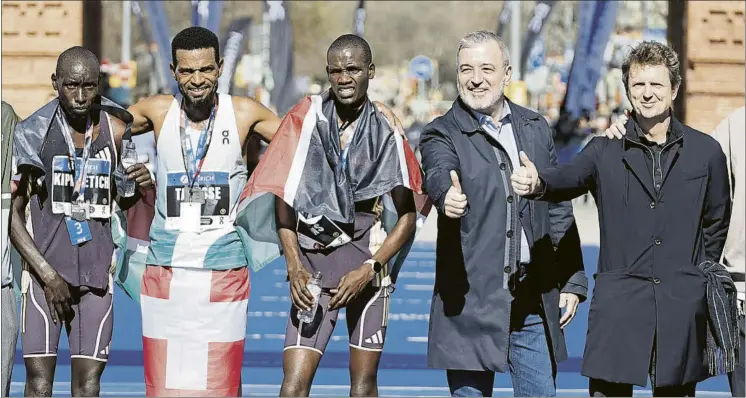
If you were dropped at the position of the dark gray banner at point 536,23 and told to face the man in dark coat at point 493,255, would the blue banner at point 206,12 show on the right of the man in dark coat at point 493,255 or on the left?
right

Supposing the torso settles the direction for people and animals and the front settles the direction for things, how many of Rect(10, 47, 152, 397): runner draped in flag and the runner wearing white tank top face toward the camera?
2

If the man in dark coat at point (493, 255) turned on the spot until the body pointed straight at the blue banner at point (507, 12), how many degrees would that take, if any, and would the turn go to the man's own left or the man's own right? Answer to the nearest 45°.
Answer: approximately 135° to the man's own left

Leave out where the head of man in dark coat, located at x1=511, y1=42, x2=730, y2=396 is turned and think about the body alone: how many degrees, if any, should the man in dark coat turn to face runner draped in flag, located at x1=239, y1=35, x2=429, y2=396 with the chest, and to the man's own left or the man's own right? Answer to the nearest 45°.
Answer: approximately 90° to the man's own right

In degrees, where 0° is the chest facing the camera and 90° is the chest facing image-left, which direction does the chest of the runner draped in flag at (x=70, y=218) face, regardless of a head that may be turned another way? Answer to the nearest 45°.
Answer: approximately 0°

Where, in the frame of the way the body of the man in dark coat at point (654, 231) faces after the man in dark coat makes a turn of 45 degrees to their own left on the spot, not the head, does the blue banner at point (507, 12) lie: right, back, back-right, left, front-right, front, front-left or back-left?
back-left

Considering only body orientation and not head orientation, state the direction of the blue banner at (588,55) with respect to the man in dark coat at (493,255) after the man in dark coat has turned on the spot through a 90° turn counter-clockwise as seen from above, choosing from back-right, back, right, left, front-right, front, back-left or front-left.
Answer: front-left

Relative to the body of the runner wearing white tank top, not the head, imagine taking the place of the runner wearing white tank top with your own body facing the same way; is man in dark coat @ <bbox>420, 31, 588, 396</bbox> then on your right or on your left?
on your left

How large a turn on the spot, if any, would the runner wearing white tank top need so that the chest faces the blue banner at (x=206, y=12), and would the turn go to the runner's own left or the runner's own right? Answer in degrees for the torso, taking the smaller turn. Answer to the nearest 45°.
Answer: approximately 180°
